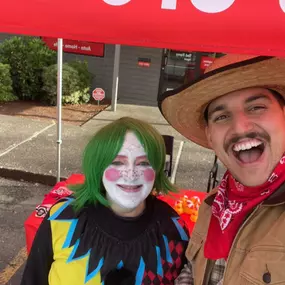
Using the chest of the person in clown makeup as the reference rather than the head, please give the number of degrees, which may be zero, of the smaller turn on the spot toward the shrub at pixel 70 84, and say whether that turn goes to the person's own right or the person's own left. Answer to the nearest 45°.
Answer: approximately 180°

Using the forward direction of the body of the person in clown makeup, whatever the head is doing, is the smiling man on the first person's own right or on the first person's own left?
on the first person's own left

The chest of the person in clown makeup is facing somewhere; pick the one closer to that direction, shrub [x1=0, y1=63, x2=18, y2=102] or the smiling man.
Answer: the smiling man

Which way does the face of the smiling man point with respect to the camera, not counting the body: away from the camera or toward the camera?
toward the camera

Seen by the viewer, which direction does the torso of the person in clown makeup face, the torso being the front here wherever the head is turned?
toward the camera

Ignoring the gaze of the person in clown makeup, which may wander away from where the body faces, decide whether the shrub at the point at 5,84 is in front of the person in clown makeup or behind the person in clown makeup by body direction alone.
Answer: behind
